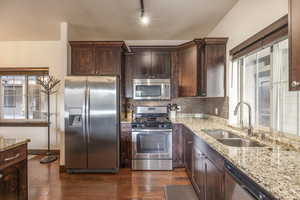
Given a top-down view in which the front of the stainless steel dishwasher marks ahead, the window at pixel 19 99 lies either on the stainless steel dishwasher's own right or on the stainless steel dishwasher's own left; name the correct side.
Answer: on the stainless steel dishwasher's own right

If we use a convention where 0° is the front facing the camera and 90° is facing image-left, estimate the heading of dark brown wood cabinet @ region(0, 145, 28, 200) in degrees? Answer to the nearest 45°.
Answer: approximately 315°

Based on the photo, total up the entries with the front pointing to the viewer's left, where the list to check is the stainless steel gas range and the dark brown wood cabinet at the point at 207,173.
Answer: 1

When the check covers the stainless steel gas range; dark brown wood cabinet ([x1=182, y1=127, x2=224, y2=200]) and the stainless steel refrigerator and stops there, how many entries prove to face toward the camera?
2

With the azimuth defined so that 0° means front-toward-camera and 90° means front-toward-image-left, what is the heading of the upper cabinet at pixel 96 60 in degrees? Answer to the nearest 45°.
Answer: approximately 0°

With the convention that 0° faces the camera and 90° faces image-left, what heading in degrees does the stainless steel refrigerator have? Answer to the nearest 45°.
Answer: approximately 0°

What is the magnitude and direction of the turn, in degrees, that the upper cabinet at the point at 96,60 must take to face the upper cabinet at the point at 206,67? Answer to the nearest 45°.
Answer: approximately 45° to its left
